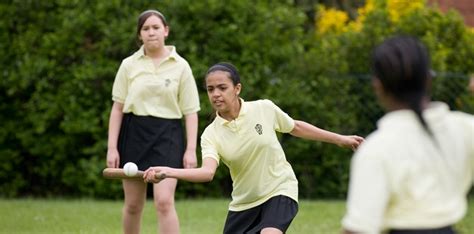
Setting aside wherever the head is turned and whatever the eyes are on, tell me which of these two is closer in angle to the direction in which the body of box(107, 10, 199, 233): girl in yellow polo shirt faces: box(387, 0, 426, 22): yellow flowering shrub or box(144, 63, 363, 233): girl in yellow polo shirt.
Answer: the girl in yellow polo shirt

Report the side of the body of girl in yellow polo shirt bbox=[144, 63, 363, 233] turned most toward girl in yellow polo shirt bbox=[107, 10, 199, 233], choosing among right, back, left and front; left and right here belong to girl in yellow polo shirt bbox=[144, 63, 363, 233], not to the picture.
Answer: right

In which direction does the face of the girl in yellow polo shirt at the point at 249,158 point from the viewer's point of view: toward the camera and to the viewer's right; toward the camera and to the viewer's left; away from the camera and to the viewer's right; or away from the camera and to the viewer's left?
toward the camera and to the viewer's left

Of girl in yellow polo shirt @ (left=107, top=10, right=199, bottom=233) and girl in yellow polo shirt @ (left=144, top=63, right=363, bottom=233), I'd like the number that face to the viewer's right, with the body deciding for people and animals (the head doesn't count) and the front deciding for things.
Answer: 0

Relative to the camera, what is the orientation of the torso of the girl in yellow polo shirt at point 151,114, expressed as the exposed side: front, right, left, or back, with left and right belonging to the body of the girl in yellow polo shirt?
front

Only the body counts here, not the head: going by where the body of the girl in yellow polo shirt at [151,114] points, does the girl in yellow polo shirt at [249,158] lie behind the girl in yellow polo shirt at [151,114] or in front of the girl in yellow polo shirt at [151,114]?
in front

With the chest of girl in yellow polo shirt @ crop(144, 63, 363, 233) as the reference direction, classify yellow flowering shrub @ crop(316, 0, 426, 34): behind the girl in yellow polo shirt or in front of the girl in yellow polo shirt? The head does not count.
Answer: behind
